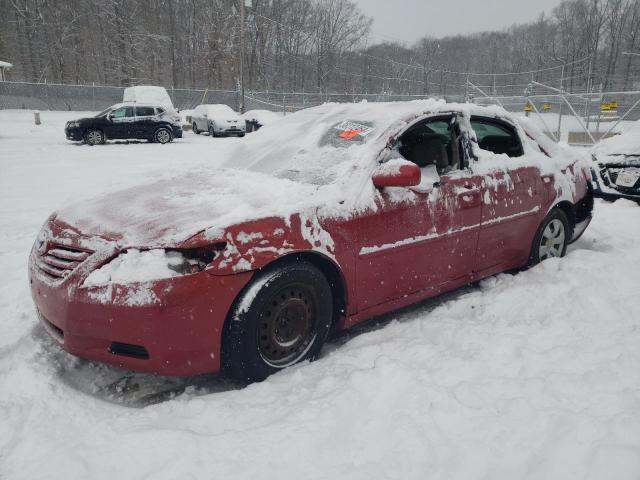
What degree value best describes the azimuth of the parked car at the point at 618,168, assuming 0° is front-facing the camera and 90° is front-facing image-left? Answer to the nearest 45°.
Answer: approximately 45°

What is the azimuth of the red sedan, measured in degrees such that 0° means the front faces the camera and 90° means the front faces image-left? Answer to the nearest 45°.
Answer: approximately 45°

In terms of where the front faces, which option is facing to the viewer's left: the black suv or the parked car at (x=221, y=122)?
the black suv

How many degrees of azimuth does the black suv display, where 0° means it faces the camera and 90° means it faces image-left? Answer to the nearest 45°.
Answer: approximately 90°

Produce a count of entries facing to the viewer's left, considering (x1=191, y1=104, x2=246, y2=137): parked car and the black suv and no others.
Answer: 1

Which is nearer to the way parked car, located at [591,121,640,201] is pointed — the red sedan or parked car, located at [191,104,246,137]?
the red sedan

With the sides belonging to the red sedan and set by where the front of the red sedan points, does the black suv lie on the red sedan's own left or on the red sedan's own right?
on the red sedan's own right

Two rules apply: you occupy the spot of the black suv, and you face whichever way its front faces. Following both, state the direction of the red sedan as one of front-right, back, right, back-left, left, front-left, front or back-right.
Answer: left

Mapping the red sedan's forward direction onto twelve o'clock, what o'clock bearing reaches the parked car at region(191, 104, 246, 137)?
The parked car is roughly at 4 o'clock from the red sedan.

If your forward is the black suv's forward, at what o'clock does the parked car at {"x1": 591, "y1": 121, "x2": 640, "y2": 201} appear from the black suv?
The parked car is roughly at 8 o'clock from the black suv.

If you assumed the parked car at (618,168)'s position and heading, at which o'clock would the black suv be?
The black suv is roughly at 2 o'clock from the parked car.
